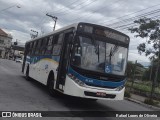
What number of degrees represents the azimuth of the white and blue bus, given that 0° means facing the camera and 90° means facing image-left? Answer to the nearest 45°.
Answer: approximately 315°
